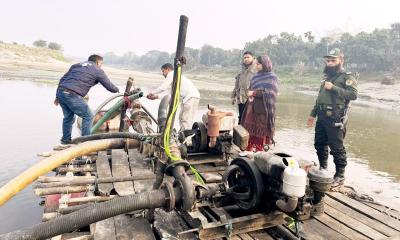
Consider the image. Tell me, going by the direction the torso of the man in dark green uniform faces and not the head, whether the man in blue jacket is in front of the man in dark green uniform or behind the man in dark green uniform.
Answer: in front

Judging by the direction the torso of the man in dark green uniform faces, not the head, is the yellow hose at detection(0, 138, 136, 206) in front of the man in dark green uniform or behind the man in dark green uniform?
in front

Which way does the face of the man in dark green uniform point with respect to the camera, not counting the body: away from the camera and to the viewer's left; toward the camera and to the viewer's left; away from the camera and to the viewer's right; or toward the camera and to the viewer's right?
toward the camera and to the viewer's left

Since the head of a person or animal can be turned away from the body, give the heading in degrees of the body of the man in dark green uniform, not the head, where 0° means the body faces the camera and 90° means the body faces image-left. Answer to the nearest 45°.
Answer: approximately 45°

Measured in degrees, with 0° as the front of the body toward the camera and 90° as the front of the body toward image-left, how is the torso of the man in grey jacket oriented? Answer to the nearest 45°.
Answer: approximately 45°

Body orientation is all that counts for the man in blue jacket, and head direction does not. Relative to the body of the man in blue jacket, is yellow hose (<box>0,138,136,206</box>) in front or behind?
behind

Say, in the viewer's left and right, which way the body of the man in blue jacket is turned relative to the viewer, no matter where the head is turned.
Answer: facing away from the viewer and to the right of the viewer
